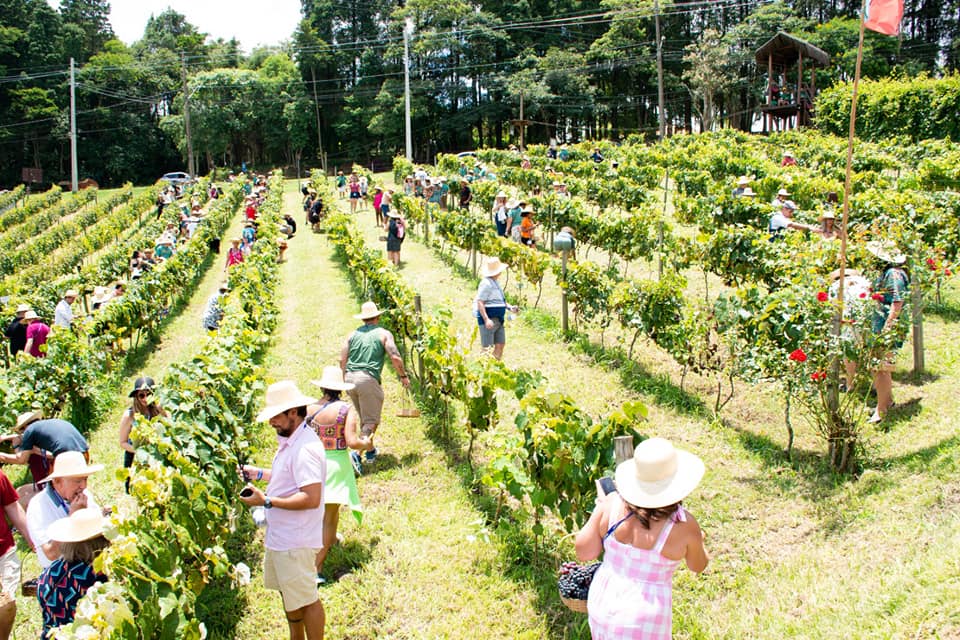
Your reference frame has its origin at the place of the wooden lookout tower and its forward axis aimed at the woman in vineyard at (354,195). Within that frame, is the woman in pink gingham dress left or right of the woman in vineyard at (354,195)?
left

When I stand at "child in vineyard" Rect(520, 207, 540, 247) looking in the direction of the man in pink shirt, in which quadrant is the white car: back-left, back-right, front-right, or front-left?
back-right

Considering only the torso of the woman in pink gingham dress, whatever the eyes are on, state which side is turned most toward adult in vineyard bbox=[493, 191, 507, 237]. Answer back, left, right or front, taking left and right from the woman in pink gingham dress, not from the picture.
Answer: front

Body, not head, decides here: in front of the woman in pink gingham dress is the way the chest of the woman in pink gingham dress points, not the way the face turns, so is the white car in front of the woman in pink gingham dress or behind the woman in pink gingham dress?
in front

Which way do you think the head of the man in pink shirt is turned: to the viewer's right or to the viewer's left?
to the viewer's left

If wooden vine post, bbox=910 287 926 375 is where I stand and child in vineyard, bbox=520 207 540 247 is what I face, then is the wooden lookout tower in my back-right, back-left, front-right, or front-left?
front-right

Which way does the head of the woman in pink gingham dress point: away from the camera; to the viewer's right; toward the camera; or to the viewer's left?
away from the camera

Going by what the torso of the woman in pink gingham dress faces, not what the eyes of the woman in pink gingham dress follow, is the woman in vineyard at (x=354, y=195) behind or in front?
in front

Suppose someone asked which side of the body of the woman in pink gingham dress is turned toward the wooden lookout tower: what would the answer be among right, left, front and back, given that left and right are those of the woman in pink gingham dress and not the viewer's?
front

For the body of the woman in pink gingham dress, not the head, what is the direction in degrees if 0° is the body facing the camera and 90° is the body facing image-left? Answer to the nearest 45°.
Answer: approximately 180°
